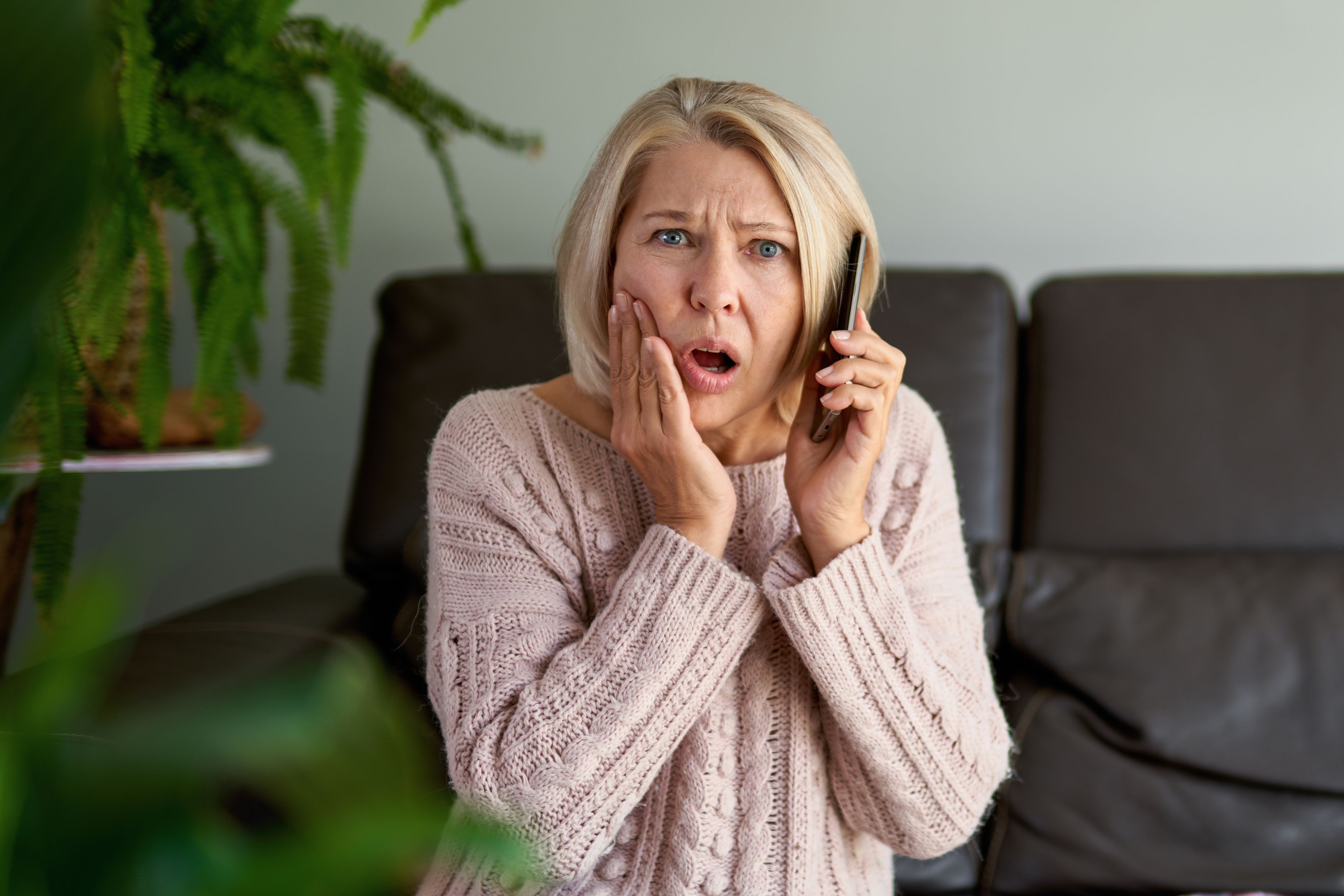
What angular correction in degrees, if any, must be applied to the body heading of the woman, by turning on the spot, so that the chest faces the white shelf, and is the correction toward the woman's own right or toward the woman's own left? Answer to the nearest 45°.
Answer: approximately 135° to the woman's own right

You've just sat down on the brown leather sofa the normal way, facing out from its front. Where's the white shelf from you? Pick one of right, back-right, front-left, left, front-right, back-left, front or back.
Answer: right

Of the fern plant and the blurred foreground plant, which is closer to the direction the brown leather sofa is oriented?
the blurred foreground plant

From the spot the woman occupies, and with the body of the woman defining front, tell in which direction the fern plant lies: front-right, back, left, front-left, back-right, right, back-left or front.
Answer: back-right

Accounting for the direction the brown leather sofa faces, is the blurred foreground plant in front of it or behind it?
in front

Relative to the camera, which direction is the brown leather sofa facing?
toward the camera

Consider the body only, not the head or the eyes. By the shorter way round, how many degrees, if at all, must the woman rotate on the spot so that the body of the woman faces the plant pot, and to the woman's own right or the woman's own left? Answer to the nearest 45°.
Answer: approximately 135° to the woman's own right

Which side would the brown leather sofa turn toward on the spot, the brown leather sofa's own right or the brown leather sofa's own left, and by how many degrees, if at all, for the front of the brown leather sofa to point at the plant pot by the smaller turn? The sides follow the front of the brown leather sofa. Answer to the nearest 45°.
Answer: approximately 90° to the brown leather sofa's own right

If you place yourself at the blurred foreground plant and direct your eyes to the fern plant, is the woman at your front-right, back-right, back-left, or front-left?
front-right

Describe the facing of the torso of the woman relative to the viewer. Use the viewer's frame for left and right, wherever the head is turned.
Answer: facing the viewer

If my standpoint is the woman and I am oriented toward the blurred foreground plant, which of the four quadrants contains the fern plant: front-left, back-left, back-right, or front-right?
back-right

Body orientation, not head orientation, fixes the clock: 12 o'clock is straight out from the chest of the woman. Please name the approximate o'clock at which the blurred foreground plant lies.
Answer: The blurred foreground plant is roughly at 12 o'clock from the woman.

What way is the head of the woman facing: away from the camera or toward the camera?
toward the camera
